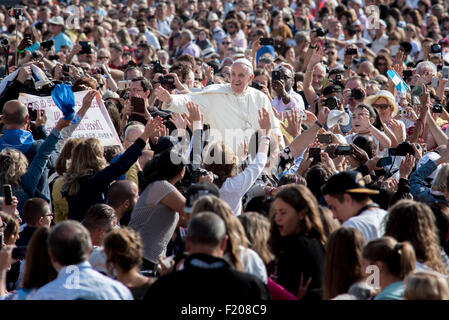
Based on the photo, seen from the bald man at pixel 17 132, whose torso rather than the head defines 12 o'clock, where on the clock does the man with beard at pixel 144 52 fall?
The man with beard is roughly at 11 o'clock from the bald man.

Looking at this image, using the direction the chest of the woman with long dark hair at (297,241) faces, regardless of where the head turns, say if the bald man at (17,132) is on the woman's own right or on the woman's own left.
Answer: on the woman's own right

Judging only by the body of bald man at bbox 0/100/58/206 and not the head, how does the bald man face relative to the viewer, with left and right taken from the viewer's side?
facing away from the viewer and to the right of the viewer

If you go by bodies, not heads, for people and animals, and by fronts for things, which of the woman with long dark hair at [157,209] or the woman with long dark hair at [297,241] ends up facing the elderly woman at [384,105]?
the woman with long dark hair at [157,209]

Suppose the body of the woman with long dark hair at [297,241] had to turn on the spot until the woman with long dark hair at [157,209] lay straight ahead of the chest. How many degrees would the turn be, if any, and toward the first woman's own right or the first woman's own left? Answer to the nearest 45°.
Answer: approximately 90° to the first woman's own right

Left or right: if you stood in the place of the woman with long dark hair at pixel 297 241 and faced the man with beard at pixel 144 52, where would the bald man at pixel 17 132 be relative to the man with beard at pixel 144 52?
left

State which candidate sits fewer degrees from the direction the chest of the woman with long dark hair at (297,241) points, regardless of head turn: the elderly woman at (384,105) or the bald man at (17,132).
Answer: the bald man

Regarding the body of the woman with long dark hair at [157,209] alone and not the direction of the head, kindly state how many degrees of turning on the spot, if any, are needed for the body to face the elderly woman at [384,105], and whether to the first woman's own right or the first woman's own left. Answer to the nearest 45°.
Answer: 0° — they already face them

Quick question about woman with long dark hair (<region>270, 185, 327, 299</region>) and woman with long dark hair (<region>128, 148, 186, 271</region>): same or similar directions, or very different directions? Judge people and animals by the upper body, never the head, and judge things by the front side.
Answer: very different directions
